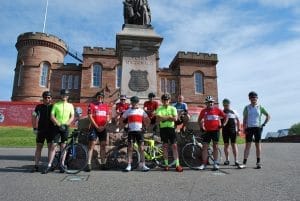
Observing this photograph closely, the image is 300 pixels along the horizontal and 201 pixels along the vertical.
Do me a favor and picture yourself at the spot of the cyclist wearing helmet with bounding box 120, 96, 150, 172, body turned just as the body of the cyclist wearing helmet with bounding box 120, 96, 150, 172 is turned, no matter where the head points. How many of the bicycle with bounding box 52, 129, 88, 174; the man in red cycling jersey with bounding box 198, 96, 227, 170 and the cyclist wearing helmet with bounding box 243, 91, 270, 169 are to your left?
2

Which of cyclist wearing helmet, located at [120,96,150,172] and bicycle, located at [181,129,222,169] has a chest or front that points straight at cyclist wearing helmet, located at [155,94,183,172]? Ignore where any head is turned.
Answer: the bicycle

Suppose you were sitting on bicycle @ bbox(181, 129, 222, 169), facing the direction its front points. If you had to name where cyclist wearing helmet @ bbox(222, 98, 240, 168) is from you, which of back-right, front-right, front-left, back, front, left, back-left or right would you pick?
back

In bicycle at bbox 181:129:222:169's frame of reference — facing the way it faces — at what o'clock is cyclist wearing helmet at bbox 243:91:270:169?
The cyclist wearing helmet is roughly at 7 o'clock from the bicycle.

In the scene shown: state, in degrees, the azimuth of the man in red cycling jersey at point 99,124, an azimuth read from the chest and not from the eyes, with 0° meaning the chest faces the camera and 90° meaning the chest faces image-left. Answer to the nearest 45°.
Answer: approximately 0°

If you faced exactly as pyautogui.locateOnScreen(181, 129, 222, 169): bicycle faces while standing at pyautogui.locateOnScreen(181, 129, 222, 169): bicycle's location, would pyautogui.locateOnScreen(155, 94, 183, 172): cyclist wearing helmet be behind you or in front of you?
in front

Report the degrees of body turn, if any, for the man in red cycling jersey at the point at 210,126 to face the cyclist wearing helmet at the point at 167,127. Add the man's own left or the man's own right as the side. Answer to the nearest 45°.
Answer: approximately 45° to the man's own right

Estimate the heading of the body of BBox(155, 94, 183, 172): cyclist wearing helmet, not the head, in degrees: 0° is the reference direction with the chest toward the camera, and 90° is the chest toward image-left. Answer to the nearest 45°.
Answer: approximately 0°

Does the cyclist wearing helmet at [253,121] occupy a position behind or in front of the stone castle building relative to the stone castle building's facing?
in front
